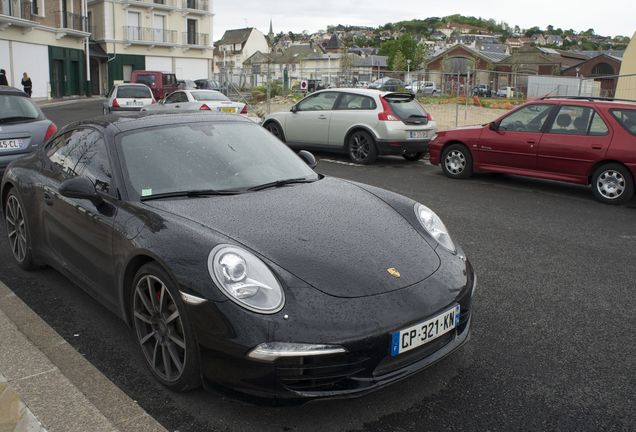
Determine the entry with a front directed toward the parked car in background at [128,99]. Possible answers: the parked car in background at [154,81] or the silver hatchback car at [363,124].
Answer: the silver hatchback car

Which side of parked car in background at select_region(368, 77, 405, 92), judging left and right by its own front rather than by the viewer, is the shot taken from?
left

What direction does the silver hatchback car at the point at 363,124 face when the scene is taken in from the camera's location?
facing away from the viewer and to the left of the viewer

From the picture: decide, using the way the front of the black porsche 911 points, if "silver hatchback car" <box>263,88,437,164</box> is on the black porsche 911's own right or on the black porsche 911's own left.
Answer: on the black porsche 911's own left

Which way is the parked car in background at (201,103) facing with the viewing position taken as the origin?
facing away from the viewer and to the left of the viewer

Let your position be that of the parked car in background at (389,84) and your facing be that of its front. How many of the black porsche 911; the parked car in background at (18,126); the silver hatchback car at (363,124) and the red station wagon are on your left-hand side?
4

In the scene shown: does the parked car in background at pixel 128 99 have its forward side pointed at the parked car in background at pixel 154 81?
yes

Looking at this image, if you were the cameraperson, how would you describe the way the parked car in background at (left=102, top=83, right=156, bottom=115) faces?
facing away from the viewer

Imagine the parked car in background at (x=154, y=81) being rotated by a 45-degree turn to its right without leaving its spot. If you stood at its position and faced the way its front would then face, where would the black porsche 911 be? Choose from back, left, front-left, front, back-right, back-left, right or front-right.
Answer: back

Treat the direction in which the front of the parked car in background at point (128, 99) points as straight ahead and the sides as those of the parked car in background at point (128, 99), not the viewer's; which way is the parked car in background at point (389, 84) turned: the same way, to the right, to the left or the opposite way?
to the left

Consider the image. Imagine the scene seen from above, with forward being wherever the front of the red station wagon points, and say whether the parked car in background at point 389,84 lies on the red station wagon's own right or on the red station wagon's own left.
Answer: on the red station wagon's own right

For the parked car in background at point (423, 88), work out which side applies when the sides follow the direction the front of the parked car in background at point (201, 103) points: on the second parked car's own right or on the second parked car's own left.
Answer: on the second parked car's own right
